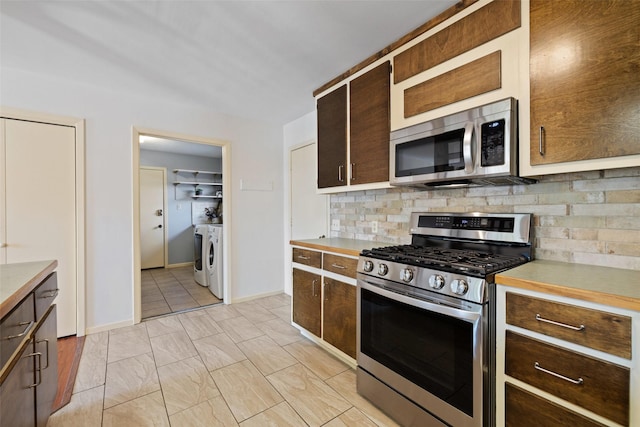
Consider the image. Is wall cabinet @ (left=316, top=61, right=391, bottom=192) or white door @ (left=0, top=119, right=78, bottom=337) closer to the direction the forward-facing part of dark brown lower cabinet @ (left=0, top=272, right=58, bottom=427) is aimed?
the wall cabinet

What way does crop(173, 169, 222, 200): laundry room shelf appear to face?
toward the camera

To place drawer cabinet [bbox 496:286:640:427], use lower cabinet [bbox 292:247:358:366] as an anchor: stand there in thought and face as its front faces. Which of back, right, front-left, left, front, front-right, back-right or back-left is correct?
left

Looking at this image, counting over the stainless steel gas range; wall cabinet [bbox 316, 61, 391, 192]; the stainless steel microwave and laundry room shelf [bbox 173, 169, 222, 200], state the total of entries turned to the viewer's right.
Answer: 0

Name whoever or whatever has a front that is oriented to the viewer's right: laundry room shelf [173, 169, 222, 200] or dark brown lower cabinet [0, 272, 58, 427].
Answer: the dark brown lower cabinet

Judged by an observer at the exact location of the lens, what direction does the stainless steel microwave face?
facing the viewer and to the left of the viewer

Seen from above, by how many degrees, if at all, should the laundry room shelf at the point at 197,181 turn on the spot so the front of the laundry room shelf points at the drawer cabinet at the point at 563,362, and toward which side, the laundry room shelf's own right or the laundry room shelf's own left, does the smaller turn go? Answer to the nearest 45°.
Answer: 0° — it already faces it

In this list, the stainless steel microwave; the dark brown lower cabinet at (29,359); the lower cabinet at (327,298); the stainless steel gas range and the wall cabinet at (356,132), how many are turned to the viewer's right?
1

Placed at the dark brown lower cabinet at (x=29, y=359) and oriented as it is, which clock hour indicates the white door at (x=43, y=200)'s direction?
The white door is roughly at 9 o'clock from the dark brown lower cabinet.

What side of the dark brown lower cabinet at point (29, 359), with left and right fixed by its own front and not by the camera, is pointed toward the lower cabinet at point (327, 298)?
front

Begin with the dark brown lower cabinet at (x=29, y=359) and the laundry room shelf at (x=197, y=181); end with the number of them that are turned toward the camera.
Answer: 1

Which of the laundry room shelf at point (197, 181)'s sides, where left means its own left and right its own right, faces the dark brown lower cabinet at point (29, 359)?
front

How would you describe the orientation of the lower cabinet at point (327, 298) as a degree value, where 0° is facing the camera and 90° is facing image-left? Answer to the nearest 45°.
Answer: approximately 45°

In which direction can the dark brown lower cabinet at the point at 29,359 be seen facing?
to the viewer's right

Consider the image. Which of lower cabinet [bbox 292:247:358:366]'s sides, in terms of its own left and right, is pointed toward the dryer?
right

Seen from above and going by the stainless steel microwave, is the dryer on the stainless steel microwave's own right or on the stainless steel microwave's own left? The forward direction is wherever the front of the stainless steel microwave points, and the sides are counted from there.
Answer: on the stainless steel microwave's own right
